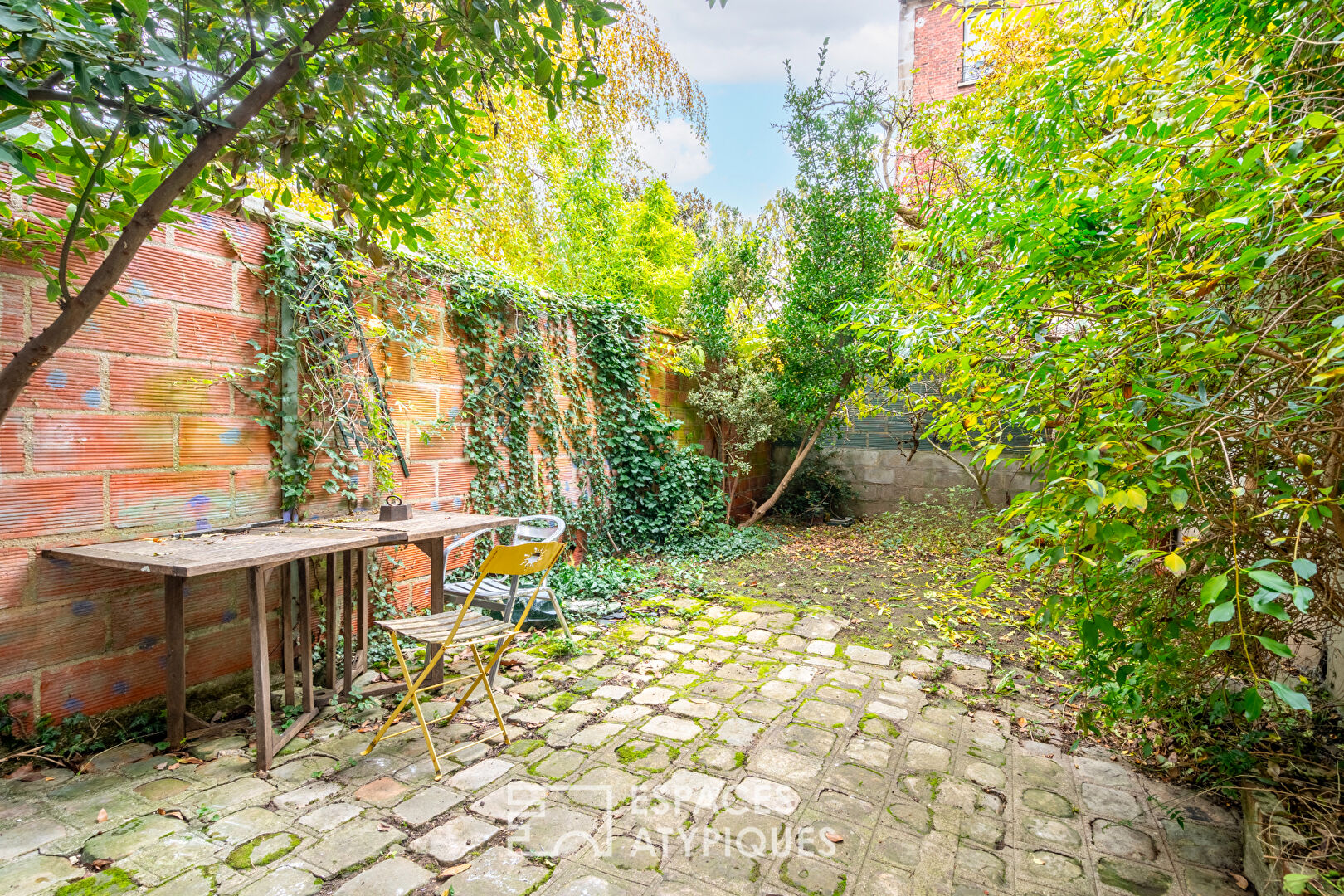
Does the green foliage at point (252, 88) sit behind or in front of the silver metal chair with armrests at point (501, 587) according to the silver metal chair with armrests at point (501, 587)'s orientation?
in front

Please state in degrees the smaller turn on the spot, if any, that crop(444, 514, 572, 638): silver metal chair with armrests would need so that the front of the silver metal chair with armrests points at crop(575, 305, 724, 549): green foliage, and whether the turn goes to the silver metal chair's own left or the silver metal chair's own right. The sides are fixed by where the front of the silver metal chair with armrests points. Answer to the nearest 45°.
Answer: approximately 180°

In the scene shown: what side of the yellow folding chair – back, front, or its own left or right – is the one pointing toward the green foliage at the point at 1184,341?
back

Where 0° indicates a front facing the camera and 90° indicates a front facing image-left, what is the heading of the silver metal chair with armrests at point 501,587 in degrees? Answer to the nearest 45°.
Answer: approximately 45°

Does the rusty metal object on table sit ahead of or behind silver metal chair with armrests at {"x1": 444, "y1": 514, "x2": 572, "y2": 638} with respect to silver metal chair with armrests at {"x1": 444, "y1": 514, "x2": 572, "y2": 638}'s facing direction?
ahead

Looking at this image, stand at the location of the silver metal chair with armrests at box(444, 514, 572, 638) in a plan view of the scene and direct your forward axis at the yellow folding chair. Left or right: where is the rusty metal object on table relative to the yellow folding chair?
right

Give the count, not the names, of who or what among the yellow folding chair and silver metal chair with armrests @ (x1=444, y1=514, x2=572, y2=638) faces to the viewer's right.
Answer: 0

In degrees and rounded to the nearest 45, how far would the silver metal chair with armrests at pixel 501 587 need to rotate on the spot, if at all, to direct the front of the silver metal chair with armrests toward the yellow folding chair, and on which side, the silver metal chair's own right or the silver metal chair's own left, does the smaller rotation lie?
approximately 45° to the silver metal chair's own left

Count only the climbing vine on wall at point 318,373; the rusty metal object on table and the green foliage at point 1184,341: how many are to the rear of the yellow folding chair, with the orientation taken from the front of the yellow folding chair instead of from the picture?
1
